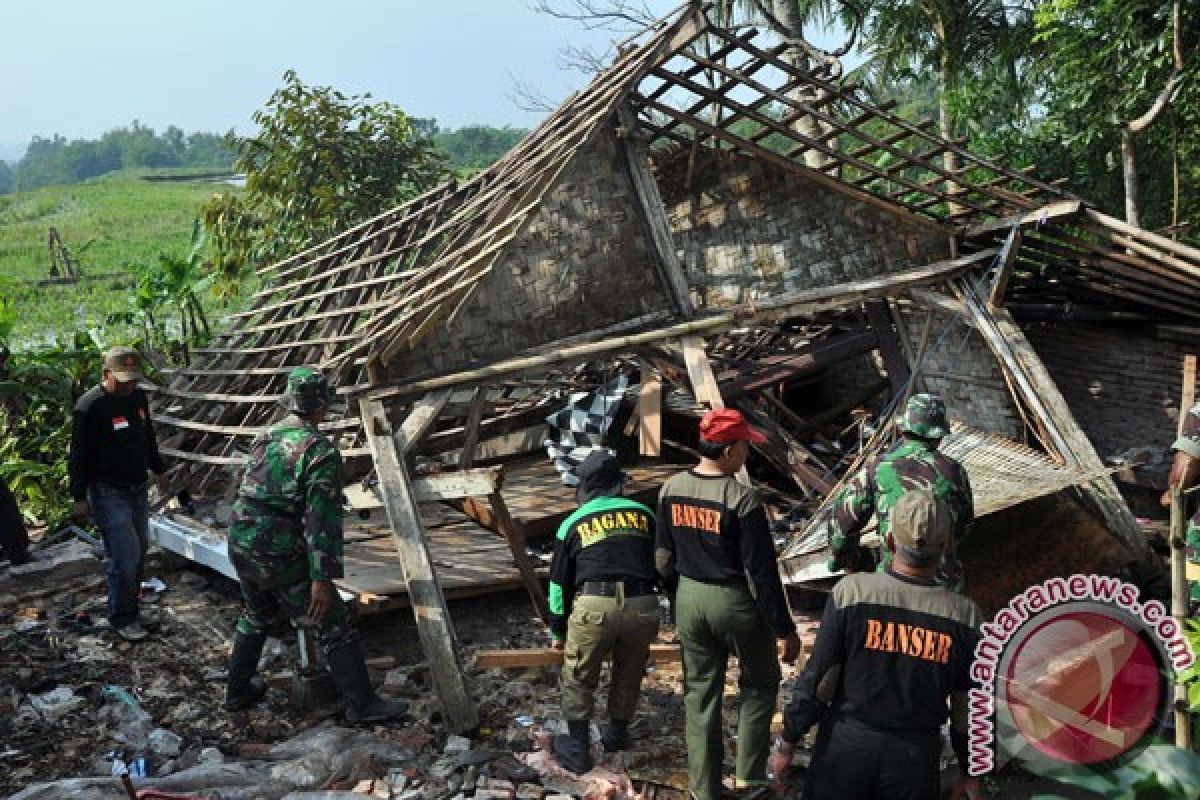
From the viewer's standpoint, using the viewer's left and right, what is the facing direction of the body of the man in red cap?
facing away from the viewer and to the right of the viewer

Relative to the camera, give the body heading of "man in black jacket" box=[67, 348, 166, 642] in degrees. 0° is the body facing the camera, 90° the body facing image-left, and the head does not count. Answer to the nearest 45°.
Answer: approximately 315°

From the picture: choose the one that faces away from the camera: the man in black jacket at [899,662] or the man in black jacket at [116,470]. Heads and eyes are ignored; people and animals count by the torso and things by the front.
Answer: the man in black jacket at [899,662]

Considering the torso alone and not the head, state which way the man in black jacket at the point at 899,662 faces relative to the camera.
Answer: away from the camera

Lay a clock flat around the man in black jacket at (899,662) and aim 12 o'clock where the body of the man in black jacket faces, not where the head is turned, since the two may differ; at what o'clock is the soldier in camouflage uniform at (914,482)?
The soldier in camouflage uniform is roughly at 12 o'clock from the man in black jacket.

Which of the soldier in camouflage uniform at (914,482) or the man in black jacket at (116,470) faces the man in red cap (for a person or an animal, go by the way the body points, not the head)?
the man in black jacket

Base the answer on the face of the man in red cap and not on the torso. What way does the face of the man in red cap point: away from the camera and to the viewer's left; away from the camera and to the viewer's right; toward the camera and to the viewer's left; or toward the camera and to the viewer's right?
away from the camera and to the viewer's right

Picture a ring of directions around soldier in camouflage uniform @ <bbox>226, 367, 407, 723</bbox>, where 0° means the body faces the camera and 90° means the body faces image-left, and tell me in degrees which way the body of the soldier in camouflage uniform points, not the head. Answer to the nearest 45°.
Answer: approximately 225°

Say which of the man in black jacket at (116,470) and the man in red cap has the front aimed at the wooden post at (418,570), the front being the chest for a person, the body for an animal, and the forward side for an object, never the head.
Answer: the man in black jacket
